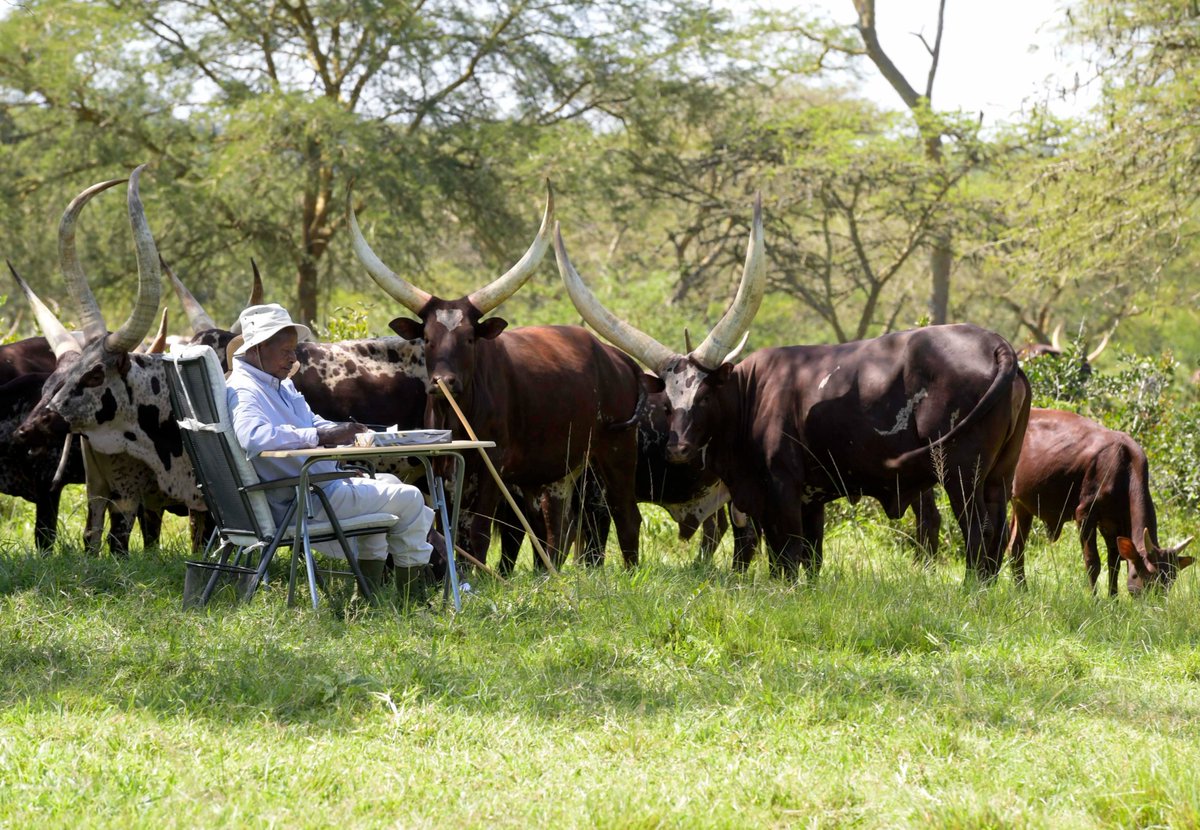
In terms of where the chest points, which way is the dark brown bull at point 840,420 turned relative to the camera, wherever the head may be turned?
to the viewer's left

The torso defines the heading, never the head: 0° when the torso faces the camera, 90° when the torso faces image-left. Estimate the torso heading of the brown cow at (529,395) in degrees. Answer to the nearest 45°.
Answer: approximately 45°

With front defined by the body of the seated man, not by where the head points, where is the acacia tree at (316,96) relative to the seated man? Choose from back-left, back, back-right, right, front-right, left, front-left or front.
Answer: left

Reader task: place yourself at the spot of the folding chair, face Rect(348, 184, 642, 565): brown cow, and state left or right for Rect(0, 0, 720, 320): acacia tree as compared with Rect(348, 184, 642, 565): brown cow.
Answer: left

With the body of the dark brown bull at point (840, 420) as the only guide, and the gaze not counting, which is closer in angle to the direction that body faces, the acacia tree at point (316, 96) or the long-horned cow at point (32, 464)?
the long-horned cow

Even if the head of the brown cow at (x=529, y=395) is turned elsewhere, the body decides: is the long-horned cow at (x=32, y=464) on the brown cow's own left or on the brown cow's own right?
on the brown cow's own right

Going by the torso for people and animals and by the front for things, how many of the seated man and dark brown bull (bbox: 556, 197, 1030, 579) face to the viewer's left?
1

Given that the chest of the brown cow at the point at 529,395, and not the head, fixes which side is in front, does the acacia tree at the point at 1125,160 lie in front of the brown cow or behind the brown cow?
behind

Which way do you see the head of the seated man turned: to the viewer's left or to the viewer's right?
to the viewer's right

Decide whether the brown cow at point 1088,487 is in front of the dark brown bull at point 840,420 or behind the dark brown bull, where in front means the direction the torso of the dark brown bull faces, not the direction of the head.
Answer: behind

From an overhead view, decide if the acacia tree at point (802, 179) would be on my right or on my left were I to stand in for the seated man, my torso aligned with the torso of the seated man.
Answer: on my left

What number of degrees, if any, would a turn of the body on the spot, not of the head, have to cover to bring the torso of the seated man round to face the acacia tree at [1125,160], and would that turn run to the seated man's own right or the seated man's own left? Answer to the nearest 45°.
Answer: approximately 45° to the seated man's own left

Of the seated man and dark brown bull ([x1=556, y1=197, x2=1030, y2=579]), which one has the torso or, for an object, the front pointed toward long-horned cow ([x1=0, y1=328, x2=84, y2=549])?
the dark brown bull

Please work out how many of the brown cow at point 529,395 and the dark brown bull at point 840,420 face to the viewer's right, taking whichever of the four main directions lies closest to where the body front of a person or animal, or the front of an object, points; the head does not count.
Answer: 0

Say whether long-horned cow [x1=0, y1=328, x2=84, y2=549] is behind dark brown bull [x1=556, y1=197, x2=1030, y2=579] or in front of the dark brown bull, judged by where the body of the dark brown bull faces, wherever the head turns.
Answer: in front

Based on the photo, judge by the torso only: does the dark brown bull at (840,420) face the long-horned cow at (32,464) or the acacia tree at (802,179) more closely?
the long-horned cow

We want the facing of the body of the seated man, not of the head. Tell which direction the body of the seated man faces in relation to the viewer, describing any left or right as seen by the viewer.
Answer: facing to the right of the viewer
